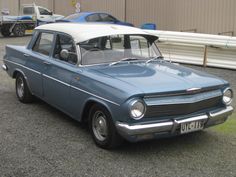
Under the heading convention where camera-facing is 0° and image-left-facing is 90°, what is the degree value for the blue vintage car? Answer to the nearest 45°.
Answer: approximately 315°

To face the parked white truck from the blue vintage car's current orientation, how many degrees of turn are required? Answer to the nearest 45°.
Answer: approximately 135° to its left
